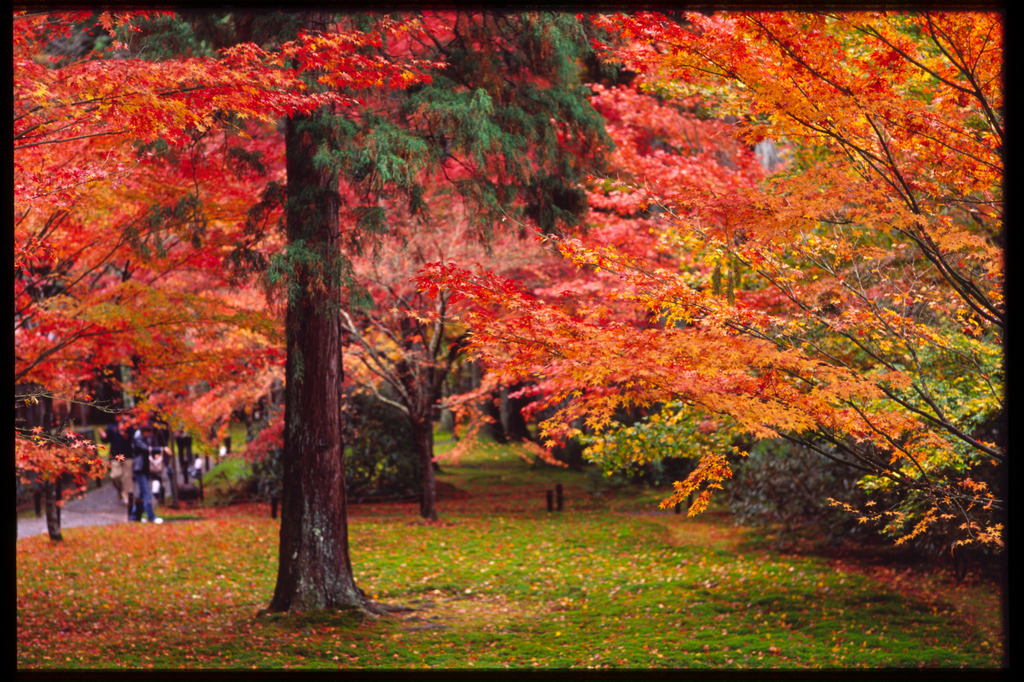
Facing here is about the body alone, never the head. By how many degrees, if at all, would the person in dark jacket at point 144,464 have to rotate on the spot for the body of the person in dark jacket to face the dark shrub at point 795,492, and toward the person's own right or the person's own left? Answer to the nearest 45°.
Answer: approximately 45° to the person's own right

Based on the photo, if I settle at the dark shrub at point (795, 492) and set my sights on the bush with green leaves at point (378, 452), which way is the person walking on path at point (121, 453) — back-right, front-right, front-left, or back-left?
front-left

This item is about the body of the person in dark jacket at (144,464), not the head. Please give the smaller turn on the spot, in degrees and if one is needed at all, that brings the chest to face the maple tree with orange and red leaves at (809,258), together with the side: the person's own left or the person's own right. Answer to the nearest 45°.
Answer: approximately 90° to the person's own right
